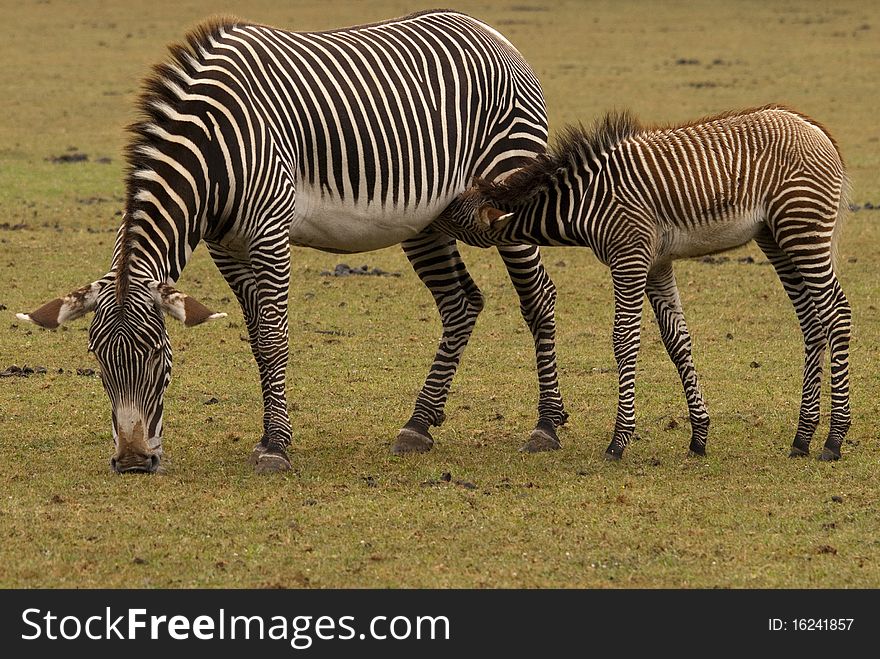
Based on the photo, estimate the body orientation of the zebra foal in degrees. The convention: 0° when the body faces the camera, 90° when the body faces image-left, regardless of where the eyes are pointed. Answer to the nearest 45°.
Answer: approximately 90°

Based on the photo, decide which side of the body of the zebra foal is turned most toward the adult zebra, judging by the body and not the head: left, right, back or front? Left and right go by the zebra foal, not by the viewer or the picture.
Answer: front
